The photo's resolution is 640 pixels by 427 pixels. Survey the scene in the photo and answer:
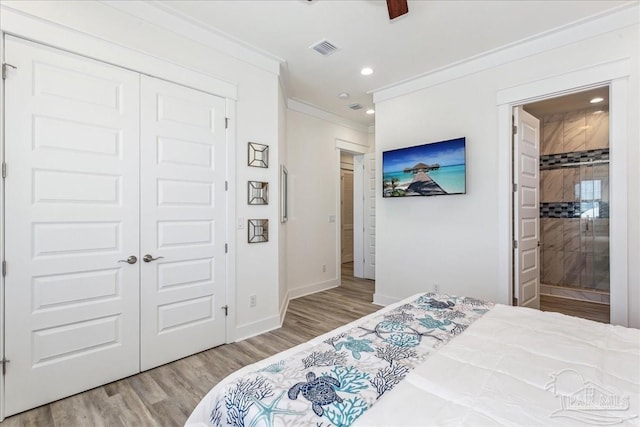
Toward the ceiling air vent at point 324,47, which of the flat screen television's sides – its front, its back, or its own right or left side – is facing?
front

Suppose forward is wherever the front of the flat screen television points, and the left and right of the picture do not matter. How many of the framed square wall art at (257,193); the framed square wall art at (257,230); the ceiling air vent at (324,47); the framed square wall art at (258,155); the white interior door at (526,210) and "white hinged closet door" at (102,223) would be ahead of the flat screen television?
5

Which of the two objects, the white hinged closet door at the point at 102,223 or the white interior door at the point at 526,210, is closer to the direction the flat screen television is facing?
the white hinged closet door

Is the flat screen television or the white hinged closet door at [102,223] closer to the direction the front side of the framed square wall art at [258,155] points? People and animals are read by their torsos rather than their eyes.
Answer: the flat screen television

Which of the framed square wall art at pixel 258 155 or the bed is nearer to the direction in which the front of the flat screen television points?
the framed square wall art

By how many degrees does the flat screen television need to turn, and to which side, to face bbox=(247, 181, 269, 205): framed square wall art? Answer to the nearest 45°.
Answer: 0° — it already faces it

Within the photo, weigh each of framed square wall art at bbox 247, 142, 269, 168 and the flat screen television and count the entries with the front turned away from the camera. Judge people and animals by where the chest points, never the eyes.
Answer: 0

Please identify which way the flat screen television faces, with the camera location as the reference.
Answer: facing the viewer and to the left of the viewer

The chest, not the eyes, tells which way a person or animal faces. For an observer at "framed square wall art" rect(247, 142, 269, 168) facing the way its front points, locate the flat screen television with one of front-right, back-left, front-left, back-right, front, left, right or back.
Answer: front-left

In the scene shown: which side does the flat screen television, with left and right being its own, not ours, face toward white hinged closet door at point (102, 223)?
front

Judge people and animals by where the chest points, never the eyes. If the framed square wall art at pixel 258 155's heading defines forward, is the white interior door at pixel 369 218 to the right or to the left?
on its left

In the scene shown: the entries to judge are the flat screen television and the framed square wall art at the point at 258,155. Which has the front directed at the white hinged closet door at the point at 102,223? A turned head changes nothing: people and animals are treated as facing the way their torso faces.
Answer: the flat screen television

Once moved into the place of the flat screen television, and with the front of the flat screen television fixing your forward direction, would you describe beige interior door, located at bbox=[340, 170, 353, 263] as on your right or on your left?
on your right
